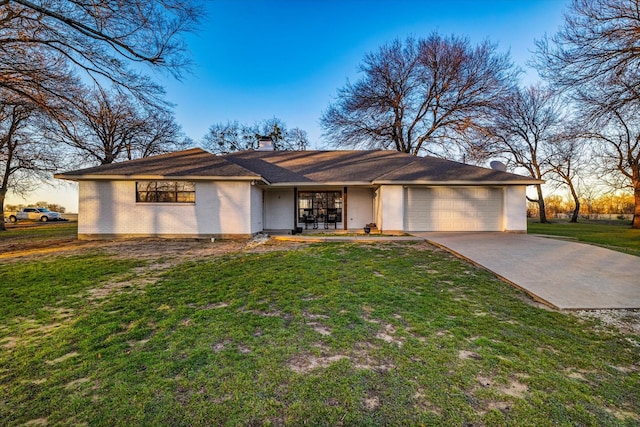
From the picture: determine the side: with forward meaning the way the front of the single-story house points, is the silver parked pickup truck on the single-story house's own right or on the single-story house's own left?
on the single-story house's own right

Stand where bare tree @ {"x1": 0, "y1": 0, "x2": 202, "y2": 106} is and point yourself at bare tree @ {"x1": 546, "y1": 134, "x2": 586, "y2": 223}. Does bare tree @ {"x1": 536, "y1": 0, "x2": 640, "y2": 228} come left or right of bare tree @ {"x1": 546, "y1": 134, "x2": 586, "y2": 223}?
right

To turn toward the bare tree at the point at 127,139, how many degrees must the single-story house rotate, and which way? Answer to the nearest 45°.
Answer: approximately 135° to its right

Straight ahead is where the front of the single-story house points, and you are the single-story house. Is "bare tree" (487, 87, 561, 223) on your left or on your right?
on your left

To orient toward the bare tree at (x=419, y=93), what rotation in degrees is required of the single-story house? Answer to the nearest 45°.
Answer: approximately 135° to its left

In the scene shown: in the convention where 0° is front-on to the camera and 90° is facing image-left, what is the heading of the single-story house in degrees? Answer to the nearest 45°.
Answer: approximately 0°

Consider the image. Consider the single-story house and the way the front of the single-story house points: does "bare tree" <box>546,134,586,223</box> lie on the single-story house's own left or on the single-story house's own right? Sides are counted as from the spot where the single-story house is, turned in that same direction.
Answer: on the single-story house's own left
